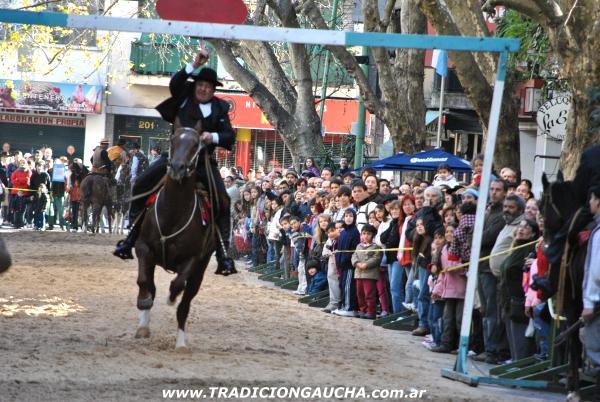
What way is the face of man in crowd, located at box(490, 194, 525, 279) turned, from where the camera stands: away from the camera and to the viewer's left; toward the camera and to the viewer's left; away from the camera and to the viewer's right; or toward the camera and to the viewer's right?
toward the camera and to the viewer's left

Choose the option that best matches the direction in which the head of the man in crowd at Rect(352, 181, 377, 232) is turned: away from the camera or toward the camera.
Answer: toward the camera

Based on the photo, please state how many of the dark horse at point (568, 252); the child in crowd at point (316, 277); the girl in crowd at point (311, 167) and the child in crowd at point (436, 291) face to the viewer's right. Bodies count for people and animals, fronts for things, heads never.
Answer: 0

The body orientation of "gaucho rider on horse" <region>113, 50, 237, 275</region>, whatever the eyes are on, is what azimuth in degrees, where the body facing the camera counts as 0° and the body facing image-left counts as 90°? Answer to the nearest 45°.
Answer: approximately 0°

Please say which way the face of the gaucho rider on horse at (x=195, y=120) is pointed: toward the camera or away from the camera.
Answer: toward the camera

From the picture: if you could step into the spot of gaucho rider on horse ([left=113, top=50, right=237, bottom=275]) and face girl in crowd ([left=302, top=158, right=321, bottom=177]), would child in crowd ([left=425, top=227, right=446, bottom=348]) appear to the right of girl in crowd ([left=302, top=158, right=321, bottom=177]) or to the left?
right

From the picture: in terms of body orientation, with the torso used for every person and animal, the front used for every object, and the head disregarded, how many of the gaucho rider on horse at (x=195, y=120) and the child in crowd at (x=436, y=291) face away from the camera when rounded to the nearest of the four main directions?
0

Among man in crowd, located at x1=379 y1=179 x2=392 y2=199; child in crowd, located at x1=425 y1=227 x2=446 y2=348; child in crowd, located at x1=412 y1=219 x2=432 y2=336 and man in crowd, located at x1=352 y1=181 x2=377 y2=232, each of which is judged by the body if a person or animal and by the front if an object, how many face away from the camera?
0

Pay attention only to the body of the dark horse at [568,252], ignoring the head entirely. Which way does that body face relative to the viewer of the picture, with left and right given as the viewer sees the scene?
facing the viewer and to the left of the viewer
